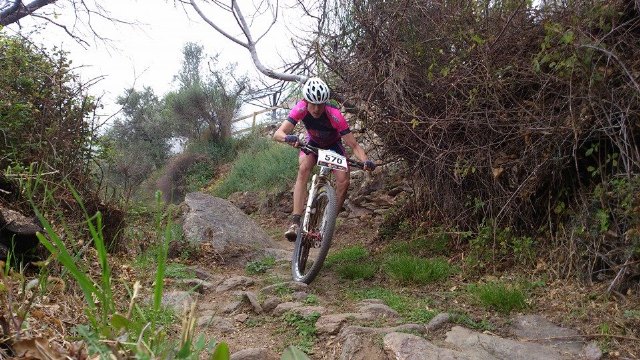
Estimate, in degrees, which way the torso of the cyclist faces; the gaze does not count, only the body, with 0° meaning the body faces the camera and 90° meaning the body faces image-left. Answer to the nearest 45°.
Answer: approximately 0°

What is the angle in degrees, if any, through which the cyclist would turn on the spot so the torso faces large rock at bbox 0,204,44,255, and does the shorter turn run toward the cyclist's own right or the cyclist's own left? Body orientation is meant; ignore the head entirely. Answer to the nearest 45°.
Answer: approximately 45° to the cyclist's own right

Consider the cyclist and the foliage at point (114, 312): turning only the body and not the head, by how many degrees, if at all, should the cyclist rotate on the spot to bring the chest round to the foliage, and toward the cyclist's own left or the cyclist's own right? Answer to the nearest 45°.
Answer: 0° — they already face it

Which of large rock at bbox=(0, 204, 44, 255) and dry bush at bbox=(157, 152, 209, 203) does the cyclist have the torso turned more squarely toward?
the large rock

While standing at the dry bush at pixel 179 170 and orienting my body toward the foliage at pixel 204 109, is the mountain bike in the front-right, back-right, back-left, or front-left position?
back-right
